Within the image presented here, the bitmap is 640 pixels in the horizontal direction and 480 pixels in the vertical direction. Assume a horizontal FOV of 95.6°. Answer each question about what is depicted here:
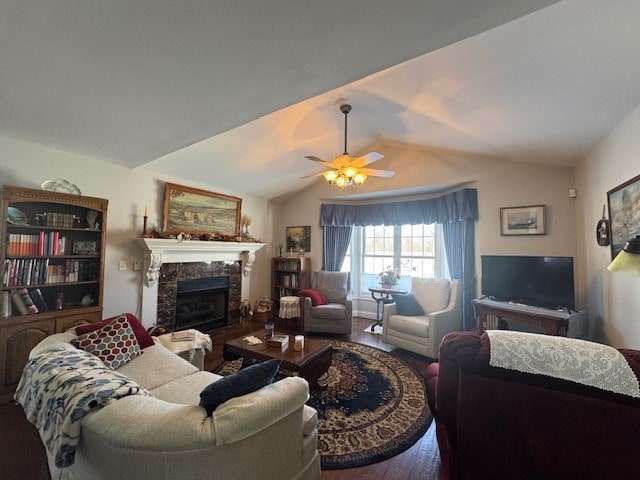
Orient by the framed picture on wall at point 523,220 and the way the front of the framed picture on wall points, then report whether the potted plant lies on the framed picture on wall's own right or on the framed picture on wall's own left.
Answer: on the framed picture on wall's own right

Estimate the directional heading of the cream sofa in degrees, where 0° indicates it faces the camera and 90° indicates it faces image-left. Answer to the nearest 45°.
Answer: approximately 225°

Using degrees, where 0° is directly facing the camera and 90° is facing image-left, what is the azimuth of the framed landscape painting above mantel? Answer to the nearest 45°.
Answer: approximately 315°

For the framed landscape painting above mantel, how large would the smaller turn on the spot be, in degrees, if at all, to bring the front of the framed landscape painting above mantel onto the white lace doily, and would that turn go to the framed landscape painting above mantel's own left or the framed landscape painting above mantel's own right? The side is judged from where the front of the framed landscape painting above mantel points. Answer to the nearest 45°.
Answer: approximately 45° to the framed landscape painting above mantel's own right

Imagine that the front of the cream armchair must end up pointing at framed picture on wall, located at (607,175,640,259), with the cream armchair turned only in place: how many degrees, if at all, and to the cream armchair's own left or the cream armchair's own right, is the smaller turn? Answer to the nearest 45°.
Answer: approximately 90° to the cream armchair's own left

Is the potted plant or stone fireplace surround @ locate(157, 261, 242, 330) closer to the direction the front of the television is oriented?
the stone fireplace surround

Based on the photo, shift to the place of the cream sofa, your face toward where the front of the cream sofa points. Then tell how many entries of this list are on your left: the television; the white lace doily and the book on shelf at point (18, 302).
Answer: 1

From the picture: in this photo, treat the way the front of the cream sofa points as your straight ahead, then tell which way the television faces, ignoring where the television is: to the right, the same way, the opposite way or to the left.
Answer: the opposite way

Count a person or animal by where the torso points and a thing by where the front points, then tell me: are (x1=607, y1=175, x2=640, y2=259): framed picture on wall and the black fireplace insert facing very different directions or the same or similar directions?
very different directions

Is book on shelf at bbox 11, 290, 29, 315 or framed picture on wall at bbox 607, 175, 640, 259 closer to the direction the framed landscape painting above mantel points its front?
the framed picture on wall

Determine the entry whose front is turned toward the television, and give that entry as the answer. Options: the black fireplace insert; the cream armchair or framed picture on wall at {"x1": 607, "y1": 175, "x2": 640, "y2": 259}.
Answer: the black fireplace insert

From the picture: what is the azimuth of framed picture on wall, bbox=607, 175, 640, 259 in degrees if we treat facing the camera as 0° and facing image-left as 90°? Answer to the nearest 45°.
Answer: approximately 45°
